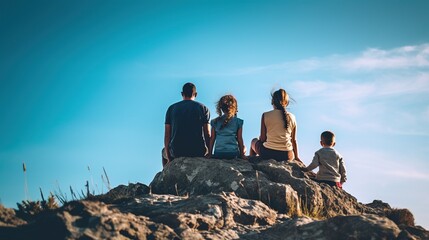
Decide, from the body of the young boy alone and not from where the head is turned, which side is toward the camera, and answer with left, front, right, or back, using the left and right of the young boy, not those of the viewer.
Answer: back

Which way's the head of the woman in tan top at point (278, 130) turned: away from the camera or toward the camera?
away from the camera

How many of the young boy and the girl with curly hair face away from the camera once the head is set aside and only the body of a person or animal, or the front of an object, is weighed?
2

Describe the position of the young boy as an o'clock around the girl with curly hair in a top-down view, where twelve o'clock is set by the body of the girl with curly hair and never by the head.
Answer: The young boy is roughly at 3 o'clock from the girl with curly hair.

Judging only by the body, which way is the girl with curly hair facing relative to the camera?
away from the camera

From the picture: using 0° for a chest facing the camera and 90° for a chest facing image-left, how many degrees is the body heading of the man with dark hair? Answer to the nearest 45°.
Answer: approximately 180°

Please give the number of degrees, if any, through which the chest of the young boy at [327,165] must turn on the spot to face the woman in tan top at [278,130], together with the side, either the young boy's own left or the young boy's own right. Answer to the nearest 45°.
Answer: approximately 90° to the young boy's own left

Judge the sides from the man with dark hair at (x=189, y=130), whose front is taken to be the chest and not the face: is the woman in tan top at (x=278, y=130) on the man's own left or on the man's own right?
on the man's own right

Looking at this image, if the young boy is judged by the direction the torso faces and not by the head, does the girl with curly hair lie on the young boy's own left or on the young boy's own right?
on the young boy's own left

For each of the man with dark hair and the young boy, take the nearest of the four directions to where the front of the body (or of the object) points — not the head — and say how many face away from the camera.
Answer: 2

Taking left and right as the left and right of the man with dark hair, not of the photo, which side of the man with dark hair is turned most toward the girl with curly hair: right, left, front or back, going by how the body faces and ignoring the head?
right
